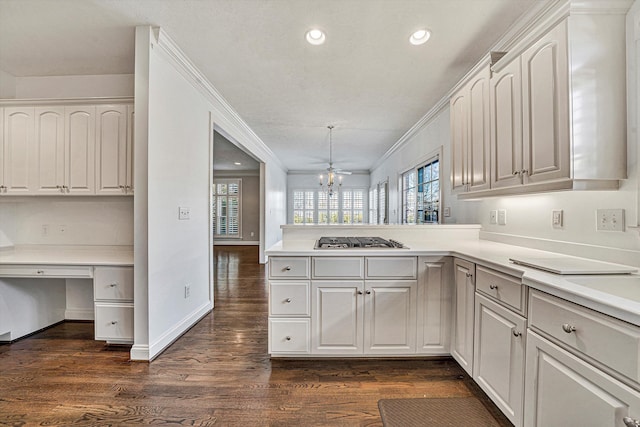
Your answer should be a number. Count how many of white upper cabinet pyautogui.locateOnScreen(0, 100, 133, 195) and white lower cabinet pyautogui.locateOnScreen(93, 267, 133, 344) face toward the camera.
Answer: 2

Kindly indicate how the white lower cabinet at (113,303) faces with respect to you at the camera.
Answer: facing the viewer

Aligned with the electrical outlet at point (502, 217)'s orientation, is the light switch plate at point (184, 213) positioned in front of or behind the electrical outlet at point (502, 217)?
in front

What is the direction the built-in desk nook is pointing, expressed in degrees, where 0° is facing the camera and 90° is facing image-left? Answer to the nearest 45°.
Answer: approximately 0°

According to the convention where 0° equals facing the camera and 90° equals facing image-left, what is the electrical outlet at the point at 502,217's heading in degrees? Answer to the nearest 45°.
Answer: approximately 45°

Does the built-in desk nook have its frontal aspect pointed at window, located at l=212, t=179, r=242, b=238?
no

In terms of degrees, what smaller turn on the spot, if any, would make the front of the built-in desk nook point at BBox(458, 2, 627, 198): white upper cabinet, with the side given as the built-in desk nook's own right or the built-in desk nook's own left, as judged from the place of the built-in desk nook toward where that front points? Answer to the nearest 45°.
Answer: approximately 45° to the built-in desk nook's own left

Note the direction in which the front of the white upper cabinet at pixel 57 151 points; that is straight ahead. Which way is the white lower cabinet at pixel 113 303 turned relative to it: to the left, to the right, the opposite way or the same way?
the same way

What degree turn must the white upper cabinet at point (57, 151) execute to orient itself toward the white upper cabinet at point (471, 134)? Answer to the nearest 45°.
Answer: approximately 45° to its left

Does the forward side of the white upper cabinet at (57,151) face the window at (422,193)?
no

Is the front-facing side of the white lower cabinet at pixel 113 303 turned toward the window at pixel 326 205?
no

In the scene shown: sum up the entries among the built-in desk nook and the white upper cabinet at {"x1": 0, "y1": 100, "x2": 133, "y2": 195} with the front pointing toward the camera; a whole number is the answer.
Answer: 2
